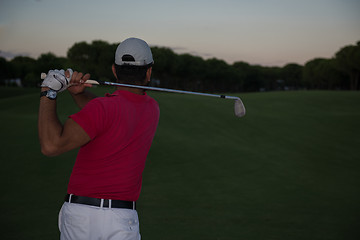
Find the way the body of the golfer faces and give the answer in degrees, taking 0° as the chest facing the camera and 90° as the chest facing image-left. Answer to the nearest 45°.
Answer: approximately 180°

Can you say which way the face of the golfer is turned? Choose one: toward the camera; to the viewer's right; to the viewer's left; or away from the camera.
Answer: away from the camera
